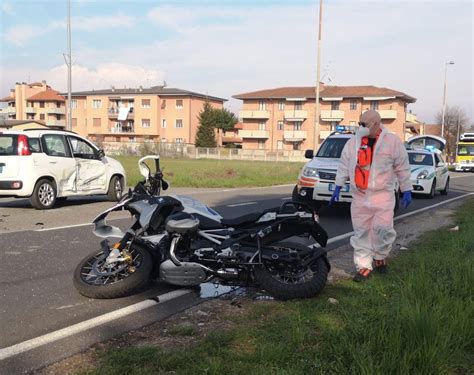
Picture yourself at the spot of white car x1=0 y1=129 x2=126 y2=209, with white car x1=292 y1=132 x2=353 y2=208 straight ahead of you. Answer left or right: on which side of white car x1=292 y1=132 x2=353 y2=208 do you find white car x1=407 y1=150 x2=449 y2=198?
left

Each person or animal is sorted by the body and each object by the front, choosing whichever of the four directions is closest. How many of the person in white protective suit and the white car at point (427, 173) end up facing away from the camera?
0

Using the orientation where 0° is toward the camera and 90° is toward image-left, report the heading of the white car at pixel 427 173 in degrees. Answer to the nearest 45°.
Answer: approximately 45°

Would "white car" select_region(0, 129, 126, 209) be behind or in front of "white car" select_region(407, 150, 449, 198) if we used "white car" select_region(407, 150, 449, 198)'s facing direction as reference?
in front

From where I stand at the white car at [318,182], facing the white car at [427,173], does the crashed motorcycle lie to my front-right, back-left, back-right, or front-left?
back-right

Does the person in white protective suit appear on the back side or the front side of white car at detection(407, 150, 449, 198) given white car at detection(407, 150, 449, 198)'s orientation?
on the front side

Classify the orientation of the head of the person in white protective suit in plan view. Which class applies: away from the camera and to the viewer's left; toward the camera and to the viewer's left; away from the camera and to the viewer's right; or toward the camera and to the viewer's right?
toward the camera and to the viewer's left

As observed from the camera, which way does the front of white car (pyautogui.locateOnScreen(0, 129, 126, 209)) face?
facing away from the viewer and to the right of the viewer
